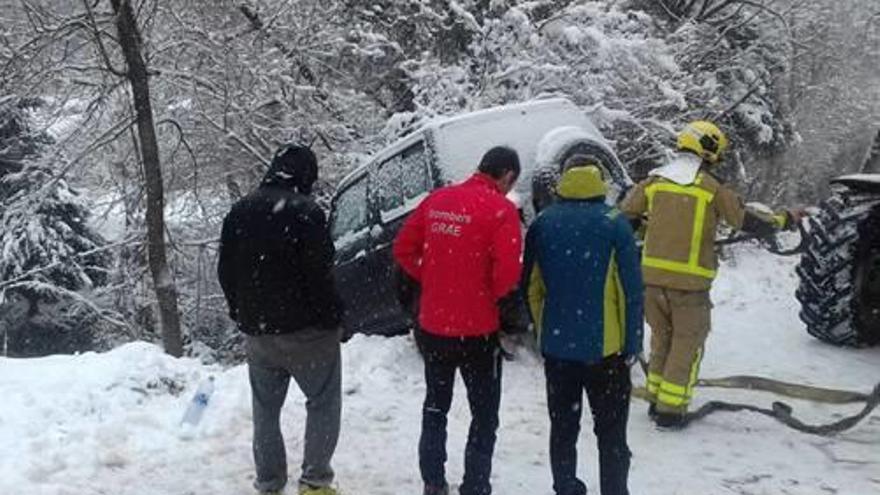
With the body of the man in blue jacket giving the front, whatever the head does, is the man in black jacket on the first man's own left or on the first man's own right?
on the first man's own left

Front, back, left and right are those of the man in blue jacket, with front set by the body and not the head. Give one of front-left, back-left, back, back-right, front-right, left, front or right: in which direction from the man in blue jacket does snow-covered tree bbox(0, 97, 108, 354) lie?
front-left

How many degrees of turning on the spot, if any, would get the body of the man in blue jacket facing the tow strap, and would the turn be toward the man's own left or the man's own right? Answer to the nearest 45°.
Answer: approximately 45° to the man's own right

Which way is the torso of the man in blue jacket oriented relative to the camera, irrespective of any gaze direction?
away from the camera

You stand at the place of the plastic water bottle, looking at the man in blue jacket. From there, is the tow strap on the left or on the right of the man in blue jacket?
left

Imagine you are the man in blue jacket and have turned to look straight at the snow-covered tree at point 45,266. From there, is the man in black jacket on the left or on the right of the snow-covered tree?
left

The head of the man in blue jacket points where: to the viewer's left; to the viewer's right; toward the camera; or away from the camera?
away from the camera

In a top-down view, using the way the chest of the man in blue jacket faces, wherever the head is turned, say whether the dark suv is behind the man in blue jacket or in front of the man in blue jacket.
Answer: in front
